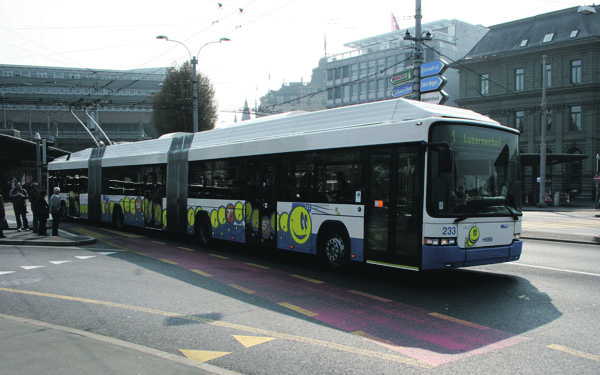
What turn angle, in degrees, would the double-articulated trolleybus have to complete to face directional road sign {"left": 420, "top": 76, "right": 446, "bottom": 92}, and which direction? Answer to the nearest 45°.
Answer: approximately 90° to its left

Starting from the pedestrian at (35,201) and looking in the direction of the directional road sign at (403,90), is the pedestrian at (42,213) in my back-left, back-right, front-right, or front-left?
front-right

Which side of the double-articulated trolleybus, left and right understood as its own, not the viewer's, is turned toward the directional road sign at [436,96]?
left

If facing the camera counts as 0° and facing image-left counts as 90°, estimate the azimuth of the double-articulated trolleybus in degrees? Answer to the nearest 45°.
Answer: approximately 315°

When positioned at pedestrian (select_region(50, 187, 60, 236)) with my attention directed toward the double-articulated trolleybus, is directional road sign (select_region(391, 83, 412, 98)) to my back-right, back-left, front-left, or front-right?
front-left

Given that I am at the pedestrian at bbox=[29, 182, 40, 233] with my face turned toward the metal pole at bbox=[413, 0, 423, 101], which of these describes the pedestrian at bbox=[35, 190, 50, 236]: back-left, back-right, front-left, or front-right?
front-right

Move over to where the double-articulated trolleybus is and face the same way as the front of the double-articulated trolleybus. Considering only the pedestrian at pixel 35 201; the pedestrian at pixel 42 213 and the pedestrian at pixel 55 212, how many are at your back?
3

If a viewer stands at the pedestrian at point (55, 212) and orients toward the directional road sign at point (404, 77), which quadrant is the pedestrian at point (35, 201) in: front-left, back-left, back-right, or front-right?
back-left

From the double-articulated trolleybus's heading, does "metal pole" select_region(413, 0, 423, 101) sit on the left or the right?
on its left

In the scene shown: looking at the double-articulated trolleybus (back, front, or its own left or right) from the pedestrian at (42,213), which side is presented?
back

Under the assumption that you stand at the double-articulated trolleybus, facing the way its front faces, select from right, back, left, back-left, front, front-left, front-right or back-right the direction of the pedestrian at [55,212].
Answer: back

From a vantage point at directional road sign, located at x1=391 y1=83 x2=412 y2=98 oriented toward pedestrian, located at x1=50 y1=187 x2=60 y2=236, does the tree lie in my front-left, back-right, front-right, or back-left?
front-right

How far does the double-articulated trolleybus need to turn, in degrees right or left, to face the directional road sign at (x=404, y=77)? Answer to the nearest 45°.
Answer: approximately 135° to its left

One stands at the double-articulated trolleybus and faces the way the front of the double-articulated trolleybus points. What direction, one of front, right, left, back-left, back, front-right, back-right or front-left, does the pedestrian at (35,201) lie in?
back
